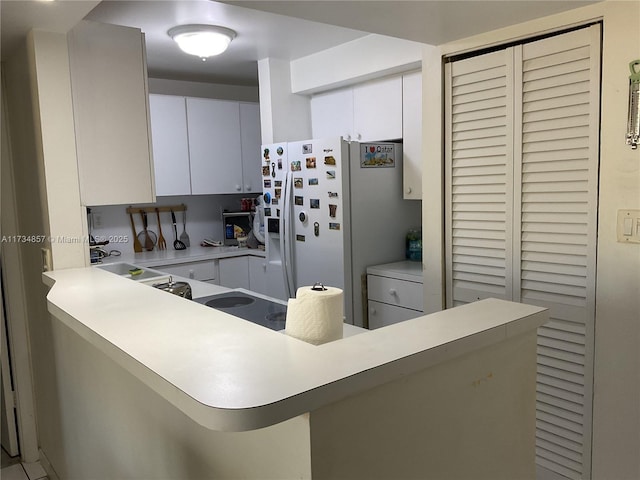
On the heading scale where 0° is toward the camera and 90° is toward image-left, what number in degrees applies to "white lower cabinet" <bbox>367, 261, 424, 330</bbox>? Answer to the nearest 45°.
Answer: approximately 45°

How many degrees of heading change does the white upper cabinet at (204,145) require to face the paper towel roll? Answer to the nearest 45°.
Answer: approximately 45° to its right

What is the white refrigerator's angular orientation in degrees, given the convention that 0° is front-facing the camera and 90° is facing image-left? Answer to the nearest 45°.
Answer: approximately 45°

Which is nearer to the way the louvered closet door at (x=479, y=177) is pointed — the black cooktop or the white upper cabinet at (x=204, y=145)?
the black cooktop

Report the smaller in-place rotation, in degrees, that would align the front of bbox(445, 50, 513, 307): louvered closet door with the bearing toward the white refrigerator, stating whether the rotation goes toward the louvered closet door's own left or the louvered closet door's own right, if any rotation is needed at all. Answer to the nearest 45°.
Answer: approximately 90° to the louvered closet door's own right

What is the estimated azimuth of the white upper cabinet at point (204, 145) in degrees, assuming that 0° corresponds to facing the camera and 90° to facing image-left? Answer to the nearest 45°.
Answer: approximately 315°

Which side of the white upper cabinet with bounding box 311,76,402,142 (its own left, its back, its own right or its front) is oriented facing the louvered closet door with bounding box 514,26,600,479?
left
